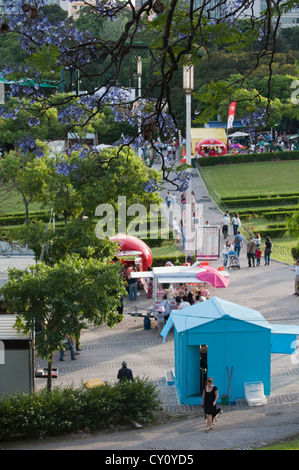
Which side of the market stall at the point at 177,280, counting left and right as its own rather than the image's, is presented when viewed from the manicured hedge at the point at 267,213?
back

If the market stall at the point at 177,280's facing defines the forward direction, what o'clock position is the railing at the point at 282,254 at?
The railing is roughly at 7 o'clock from the market stall.

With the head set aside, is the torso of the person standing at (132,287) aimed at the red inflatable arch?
yes

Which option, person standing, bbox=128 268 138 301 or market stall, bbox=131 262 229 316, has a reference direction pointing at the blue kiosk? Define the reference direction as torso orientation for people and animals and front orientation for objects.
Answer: the market stall

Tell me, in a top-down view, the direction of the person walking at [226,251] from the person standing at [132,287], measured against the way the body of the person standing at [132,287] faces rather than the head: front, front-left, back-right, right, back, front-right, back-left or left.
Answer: front-right

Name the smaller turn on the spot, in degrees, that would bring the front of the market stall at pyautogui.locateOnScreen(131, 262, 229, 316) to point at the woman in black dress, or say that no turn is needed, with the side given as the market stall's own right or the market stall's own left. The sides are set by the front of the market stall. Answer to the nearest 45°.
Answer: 0° — it already faces them

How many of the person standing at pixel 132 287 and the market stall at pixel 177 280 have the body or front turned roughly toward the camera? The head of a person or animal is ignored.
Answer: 1

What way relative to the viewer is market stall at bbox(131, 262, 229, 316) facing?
toward the camera

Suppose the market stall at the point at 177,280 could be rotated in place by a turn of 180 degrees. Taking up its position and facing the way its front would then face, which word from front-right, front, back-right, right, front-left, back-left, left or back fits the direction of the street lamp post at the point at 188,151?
front

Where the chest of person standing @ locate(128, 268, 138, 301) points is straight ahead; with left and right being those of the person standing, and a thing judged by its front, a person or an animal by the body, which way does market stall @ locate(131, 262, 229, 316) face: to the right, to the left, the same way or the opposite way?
the opposite way

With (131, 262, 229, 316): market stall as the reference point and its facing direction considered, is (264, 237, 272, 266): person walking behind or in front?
behind

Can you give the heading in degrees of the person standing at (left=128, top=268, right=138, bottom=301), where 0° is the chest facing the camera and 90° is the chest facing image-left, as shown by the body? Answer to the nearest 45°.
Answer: approximately 180°
